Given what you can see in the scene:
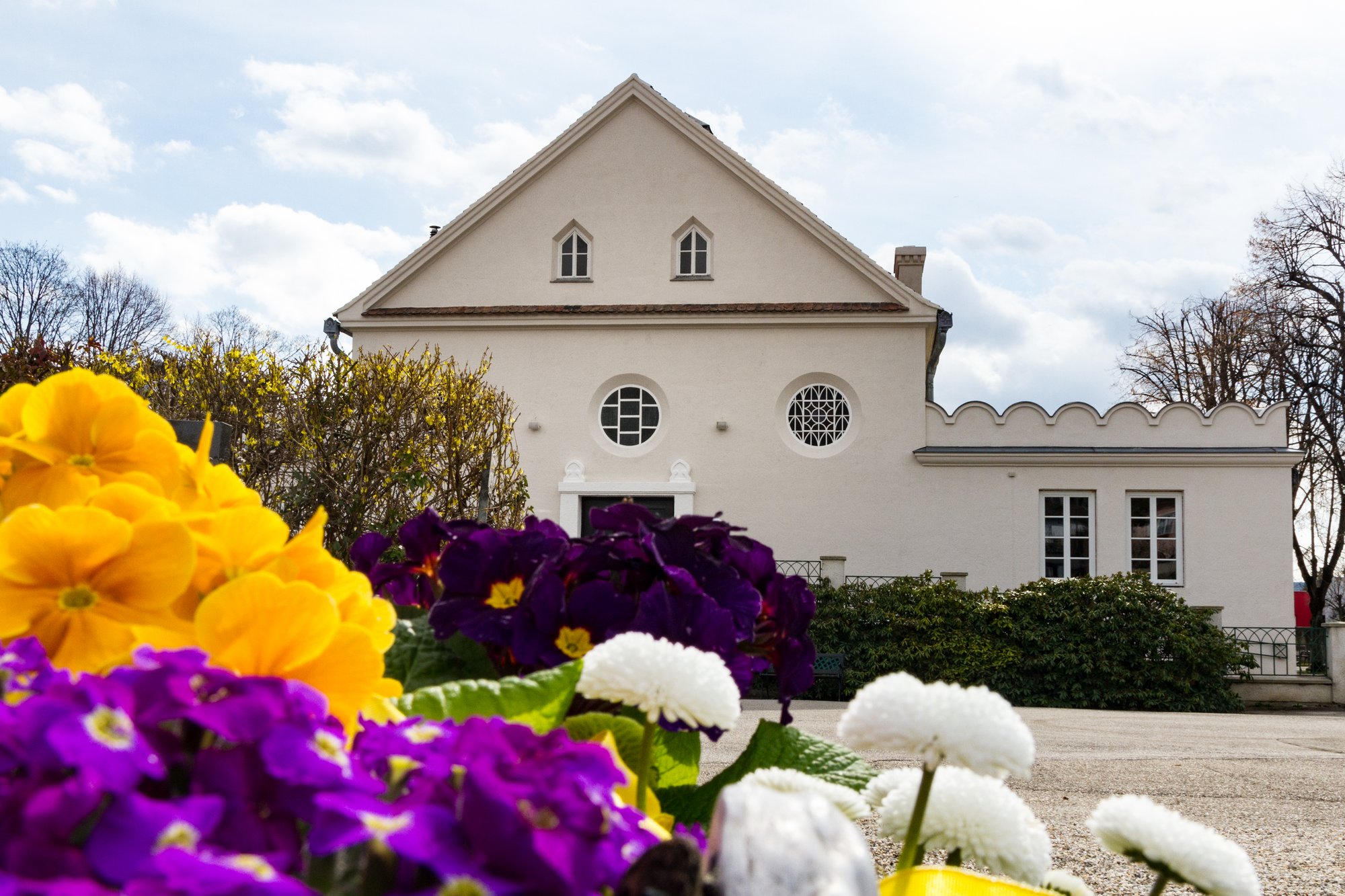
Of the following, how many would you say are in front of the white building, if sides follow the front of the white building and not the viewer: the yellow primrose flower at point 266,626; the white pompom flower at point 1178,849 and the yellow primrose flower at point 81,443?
3

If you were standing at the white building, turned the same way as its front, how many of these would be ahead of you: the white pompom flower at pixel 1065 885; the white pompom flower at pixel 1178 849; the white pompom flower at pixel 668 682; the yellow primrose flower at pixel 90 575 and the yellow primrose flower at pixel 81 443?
5

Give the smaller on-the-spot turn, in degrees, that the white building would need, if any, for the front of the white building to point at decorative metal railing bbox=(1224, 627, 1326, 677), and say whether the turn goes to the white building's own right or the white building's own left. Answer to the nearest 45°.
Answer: approximately 90° to the white building's own left

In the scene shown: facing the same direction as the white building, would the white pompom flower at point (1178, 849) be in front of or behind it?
in front

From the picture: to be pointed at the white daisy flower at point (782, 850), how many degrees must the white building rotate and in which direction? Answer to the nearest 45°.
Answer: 0° — it already faces it

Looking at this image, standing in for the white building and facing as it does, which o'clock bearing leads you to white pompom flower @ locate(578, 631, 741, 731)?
The white pompom flower is roughly at 12 o'clock from the white building.

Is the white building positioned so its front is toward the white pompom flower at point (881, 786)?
yes

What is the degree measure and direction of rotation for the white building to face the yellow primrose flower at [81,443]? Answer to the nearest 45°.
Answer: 0° — it already faces it

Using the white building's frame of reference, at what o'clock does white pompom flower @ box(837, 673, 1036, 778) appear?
The white pompom flower is roughly at 12 o'clock from the white building.

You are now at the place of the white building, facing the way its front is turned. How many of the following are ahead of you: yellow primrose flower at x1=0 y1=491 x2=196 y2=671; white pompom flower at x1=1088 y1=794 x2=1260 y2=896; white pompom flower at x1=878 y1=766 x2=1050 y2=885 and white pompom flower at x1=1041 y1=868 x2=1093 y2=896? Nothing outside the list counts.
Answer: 4

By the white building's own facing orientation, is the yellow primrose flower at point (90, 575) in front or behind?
in front

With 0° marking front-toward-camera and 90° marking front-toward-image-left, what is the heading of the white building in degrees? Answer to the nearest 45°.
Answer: approximately 0°

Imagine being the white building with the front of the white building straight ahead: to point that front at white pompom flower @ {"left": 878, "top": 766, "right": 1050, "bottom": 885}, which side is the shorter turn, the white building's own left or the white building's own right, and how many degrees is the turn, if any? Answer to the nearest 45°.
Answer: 0° — it already faces it

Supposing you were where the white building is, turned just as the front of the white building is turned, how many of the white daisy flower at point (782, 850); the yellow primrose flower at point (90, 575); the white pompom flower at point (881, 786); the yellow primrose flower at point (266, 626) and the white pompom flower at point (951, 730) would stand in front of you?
5
